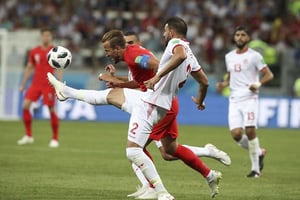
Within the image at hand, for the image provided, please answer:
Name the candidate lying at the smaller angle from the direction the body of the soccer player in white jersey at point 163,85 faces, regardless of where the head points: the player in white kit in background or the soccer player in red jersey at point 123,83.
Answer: the soccer player in red jersey

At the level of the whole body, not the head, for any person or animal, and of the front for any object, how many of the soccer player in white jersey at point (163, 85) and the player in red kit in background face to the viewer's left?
1

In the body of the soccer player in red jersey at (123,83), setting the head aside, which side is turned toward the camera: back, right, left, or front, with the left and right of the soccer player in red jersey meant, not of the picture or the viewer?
left

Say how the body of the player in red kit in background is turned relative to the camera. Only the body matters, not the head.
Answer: toward the camera

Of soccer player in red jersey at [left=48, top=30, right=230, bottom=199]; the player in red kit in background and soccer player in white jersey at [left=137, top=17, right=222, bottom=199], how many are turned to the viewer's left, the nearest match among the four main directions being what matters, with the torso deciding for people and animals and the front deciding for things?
2

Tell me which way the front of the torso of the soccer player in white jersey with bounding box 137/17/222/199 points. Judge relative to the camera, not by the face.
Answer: to the viewer's left

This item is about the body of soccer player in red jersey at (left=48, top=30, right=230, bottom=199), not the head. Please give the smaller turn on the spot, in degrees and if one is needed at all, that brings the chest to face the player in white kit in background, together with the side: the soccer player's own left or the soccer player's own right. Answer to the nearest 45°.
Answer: approximately 135° to the soccer player's own right

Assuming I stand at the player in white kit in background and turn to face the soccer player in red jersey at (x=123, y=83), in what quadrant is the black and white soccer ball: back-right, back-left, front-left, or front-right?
front-right

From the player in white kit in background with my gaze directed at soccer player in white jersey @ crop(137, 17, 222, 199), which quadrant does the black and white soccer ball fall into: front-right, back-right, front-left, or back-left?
front-right

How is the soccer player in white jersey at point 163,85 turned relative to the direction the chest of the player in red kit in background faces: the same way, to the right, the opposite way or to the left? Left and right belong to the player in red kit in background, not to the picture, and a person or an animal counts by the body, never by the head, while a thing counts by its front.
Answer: to the right

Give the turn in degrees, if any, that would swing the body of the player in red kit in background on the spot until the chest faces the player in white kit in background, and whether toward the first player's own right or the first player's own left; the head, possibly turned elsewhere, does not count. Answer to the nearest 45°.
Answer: approximately 45° to the first player's own left

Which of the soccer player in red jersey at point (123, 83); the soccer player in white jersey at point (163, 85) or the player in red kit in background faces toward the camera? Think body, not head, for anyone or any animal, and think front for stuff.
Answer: the player in red kit in background

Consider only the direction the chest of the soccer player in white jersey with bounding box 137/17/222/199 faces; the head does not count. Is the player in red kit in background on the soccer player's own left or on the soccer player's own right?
on the soccer player's own right

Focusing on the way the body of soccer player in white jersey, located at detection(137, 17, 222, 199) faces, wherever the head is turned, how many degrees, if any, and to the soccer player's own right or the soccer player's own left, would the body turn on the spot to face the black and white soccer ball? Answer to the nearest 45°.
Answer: approximately 45° to the soccer player's own right

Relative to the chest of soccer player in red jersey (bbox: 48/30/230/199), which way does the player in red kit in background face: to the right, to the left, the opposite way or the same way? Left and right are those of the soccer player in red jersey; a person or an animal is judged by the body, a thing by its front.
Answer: to the left
